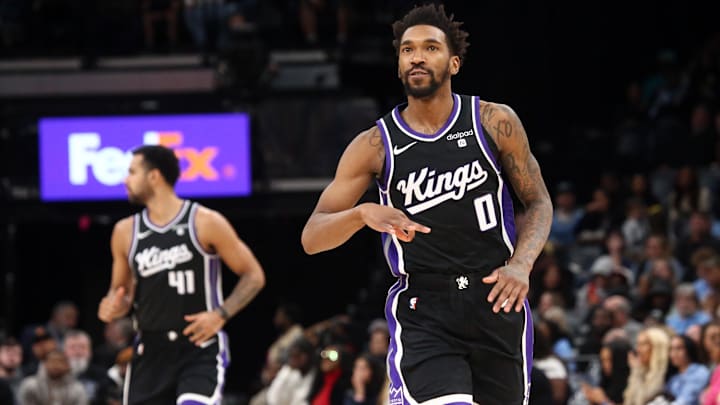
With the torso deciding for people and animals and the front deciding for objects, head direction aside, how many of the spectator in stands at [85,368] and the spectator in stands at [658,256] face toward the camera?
2

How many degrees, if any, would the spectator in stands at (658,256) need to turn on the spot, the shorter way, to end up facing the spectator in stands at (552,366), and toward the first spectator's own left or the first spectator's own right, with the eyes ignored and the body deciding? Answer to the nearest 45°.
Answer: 0° — they already face them

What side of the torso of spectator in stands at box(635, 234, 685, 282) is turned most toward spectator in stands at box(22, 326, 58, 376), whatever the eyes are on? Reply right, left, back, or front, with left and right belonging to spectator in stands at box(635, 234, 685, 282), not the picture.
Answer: right
